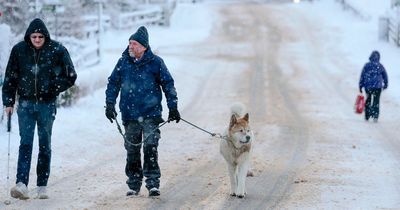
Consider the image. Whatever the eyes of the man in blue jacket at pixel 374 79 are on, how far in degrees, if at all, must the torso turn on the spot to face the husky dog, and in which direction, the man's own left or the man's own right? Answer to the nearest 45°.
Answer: approximately 180°

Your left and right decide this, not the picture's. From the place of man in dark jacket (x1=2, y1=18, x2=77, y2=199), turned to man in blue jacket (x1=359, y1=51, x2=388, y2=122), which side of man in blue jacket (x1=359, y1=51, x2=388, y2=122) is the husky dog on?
right

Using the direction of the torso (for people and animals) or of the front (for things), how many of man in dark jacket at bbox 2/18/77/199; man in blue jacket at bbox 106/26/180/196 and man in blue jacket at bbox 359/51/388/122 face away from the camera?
1

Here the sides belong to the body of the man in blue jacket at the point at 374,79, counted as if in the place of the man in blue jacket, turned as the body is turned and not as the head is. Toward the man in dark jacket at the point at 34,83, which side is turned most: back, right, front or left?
back

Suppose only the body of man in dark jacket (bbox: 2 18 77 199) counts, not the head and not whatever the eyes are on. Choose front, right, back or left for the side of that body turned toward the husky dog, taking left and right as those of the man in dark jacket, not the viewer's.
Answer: left

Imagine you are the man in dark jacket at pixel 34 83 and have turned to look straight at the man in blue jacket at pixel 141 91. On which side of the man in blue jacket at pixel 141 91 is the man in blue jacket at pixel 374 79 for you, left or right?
left

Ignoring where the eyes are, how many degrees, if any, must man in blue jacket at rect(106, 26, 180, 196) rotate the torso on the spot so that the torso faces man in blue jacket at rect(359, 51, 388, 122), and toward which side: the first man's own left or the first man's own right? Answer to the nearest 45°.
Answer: approximately 135° to the first man's own left

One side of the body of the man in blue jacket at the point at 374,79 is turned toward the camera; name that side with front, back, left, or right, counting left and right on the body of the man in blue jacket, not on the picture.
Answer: back

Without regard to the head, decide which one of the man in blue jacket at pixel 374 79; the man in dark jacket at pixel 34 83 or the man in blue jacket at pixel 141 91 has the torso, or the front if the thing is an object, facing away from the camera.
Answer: the man in blue jacket at pixel 374 79

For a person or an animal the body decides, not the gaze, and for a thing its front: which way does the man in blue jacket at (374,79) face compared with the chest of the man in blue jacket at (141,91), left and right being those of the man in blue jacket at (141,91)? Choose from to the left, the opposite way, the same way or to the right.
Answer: the opposite way

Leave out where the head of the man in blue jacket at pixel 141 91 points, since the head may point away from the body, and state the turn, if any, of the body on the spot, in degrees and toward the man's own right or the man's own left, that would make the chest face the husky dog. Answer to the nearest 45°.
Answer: approximately 90° to the man's own left

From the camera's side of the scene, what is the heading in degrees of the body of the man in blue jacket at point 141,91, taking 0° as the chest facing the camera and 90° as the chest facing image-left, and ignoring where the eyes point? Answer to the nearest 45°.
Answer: approximately 0°
